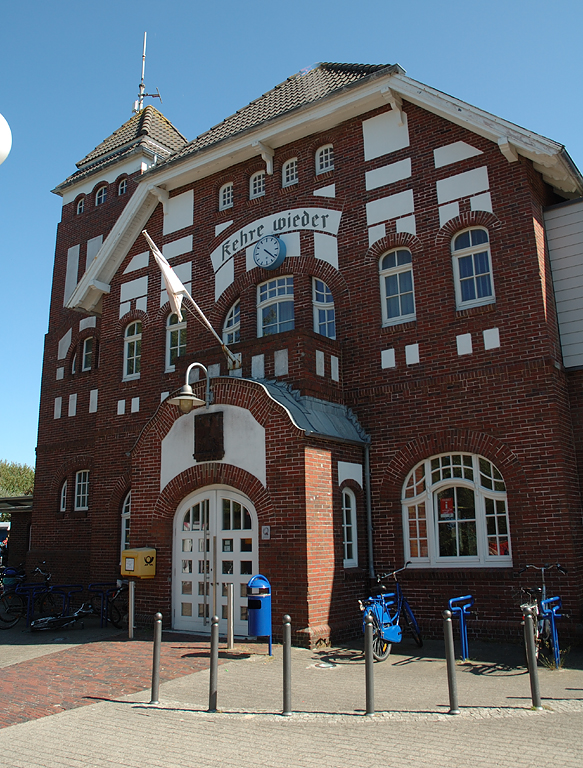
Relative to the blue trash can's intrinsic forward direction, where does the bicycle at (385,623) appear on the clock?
The bicycle is roughly at 8 o'clock from the blue trash can.

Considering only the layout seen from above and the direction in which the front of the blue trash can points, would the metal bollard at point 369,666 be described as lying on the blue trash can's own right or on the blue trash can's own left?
on the blue trash can's own left

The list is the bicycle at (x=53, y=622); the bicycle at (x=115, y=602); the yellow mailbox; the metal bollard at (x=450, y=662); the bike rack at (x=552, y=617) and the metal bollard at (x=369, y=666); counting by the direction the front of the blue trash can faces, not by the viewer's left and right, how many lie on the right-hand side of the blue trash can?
3

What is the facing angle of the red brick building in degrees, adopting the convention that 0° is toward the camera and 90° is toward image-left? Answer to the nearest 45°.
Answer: approximately 45°

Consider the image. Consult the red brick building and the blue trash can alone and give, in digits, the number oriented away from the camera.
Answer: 0

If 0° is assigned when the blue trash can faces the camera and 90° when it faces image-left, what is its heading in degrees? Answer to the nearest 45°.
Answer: approximately 45°

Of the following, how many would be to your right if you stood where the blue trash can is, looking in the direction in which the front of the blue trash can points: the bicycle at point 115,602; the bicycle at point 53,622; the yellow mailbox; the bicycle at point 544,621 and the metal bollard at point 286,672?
3

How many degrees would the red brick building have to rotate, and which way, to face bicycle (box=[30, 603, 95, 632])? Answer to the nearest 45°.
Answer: approximately 45° to its right
